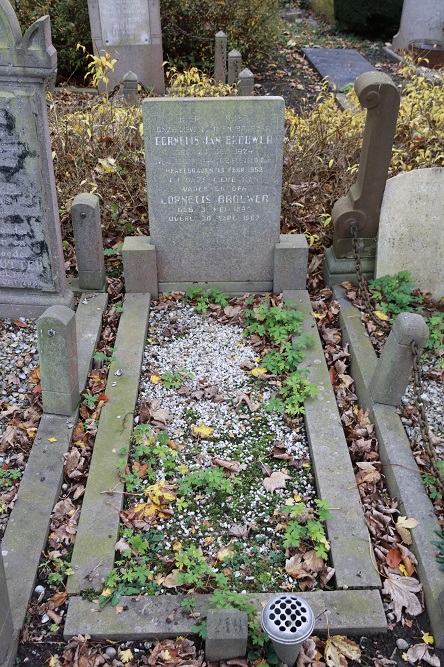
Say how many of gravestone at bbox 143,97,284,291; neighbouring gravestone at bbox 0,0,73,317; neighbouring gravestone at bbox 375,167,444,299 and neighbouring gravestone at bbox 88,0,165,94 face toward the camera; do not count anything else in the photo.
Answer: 4

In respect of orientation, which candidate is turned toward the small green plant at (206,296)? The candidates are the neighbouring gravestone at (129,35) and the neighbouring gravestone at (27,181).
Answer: the neighbouring gravestone at (129,35)

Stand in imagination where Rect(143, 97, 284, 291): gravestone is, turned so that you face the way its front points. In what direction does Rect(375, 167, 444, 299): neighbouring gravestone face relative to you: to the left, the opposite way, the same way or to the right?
the same way

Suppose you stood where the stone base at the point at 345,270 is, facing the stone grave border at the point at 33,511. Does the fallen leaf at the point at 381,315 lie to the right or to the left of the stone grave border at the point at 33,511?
left

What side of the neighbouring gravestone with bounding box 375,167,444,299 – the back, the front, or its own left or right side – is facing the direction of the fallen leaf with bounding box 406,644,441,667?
front

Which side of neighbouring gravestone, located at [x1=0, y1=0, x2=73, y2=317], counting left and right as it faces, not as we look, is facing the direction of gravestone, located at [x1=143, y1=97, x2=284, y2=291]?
left

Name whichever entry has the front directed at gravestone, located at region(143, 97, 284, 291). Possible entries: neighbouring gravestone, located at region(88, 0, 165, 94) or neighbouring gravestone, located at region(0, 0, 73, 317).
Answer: neighbouring gravestone, located at region(88, 0, 165, 94)

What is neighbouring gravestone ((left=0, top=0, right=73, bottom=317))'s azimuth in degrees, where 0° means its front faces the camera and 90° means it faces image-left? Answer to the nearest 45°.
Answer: approximately 0°

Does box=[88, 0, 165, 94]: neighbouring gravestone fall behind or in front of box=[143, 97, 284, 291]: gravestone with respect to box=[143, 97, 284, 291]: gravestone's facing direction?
behind

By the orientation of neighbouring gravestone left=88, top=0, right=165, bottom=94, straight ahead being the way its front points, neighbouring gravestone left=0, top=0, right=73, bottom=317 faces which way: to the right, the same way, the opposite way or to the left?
the same way

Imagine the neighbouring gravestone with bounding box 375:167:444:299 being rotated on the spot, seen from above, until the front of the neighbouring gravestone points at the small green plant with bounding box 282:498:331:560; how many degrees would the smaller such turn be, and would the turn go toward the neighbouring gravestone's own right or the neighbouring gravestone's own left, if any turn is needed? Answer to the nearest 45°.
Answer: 0° — it already faces it

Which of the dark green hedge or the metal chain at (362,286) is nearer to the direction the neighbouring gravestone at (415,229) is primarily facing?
the metal chain

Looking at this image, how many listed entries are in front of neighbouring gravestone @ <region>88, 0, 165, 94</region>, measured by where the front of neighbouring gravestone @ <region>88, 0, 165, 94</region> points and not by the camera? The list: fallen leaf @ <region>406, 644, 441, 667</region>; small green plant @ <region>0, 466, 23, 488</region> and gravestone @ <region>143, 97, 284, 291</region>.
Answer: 3

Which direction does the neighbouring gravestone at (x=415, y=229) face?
toward the camera

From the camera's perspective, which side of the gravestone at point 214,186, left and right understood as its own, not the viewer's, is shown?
front

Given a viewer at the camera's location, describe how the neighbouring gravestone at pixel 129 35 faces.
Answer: facing the viewer

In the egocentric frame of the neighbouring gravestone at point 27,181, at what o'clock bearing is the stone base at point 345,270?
The stone base is roughly at 9 o'clock from the neighbouring gravestone.
